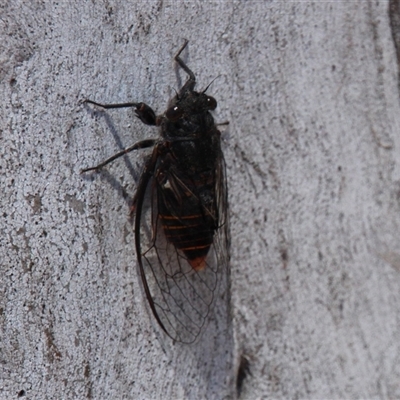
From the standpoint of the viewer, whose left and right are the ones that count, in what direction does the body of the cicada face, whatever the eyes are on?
facing away from the viewer
